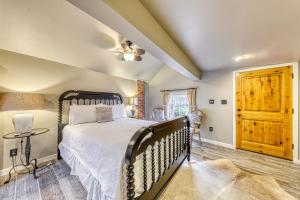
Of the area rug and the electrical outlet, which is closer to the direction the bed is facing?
the area rug

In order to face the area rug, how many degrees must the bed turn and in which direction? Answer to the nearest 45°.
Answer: approximately 45° to its left

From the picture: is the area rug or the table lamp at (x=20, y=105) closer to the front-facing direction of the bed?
the area rug

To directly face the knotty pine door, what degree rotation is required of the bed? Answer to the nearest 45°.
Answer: approximately 45° to its left

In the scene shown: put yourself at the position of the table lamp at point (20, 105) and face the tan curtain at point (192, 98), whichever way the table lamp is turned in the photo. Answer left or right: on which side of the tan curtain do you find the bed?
right

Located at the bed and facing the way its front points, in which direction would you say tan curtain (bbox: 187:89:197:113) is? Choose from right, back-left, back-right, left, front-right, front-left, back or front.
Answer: left

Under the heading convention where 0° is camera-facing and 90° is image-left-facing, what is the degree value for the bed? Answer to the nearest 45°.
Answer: approximately 315°
